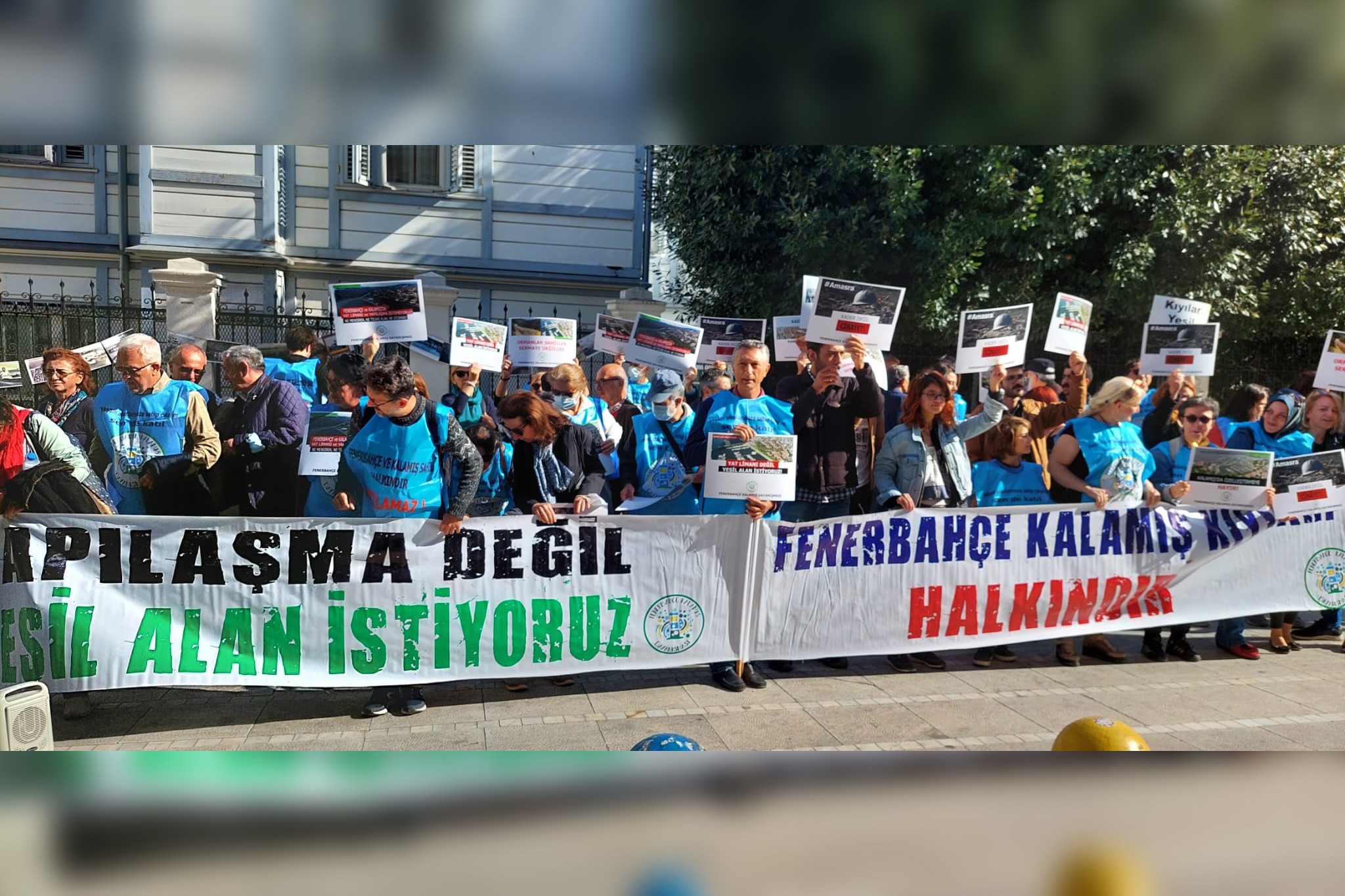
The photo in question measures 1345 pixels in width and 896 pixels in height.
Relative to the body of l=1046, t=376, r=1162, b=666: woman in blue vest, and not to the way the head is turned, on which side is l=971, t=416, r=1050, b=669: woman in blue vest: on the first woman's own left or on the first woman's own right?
on the first woman's own right

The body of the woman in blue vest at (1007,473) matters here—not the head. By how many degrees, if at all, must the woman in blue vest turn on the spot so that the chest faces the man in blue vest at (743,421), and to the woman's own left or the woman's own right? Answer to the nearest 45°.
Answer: approximately 45° to the woman's own right

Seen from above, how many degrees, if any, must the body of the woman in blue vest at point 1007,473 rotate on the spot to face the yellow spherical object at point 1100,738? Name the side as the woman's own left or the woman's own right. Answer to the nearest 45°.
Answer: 0° — they already face it

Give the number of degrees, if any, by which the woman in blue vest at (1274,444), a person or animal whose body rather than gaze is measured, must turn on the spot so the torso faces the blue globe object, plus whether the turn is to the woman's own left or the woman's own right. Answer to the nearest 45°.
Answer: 0° — they already face it

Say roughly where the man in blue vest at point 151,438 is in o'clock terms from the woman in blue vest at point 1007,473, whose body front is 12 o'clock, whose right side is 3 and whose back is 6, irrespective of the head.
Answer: The man in blue vest is roughly at 2 o'clock from the woman in blue vest.

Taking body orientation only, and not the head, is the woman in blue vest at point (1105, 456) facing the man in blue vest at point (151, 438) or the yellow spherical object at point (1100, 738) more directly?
the yellow spherical object

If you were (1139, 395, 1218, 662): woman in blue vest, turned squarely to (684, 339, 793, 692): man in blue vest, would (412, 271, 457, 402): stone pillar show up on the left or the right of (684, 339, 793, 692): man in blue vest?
right

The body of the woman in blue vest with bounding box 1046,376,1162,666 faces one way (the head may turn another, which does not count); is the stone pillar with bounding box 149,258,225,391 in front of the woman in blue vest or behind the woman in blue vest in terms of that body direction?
behind

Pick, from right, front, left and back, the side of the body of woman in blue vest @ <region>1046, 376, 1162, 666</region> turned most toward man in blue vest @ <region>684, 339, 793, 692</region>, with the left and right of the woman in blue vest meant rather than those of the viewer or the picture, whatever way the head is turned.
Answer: right

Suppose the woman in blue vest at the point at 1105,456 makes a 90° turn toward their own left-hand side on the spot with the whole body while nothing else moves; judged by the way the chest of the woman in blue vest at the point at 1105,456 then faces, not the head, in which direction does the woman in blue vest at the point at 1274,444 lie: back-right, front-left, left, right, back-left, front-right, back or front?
front

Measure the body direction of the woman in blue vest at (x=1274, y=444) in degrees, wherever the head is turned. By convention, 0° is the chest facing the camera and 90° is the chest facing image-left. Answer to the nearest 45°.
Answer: approximately 0°

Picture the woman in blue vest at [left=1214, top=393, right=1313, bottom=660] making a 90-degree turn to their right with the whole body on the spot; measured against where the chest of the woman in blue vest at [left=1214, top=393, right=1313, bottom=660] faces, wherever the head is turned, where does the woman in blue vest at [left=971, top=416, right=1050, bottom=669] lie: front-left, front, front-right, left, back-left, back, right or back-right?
front-left

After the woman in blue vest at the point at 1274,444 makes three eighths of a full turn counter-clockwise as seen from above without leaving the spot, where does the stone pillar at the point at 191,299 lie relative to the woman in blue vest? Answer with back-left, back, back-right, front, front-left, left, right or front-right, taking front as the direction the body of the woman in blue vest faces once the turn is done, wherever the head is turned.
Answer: back-left

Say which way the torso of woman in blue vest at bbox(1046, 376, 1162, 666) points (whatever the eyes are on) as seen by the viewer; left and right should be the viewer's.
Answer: facing the viewer and to the right of the viewer

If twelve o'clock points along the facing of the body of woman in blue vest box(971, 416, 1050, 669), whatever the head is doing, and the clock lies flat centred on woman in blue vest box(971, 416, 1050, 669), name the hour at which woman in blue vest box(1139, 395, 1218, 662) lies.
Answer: woman in blue vest box(1139, 395, 1218, 662) is roughly at 8 o'clock from woman in blue vest box(971, 416, 1050, 669).
